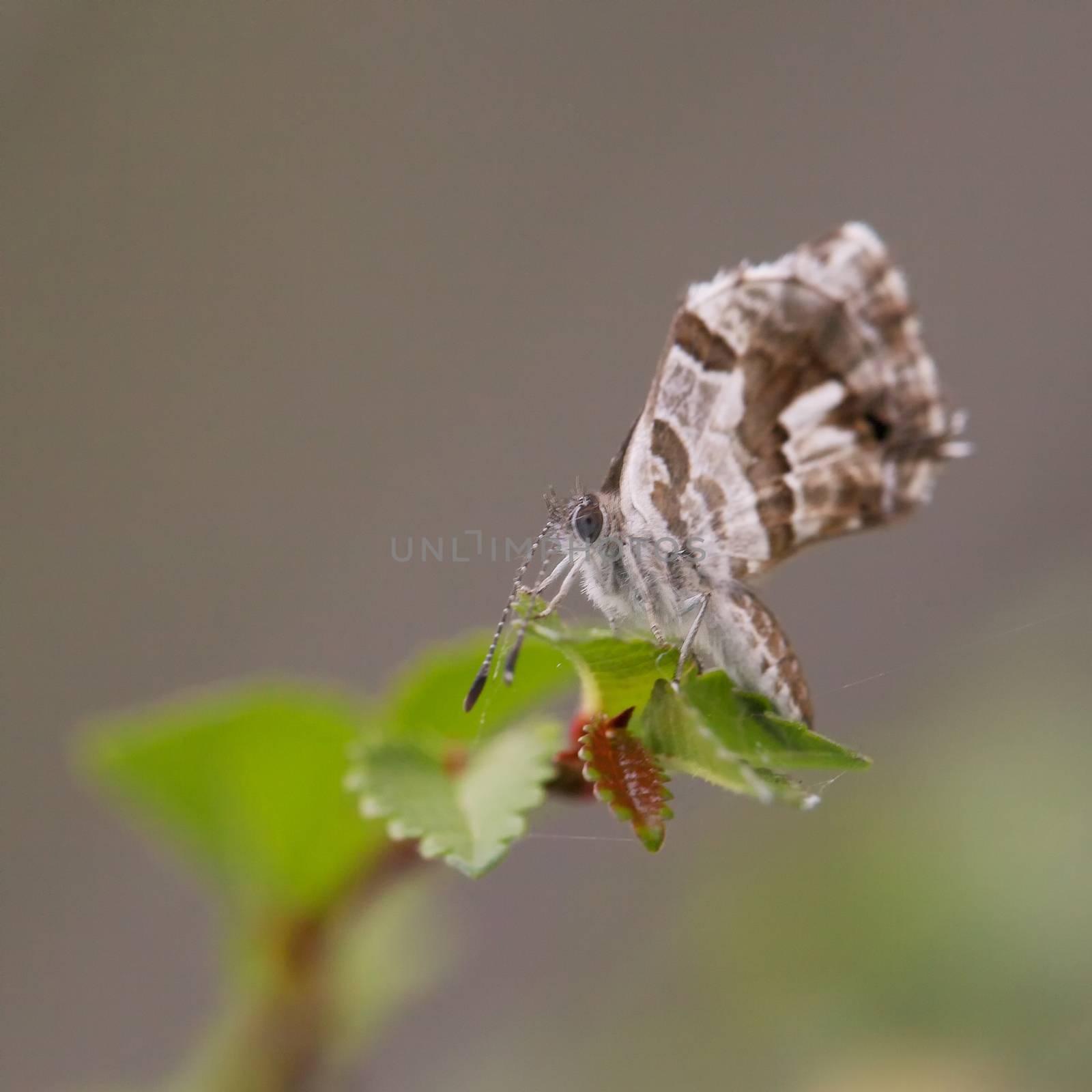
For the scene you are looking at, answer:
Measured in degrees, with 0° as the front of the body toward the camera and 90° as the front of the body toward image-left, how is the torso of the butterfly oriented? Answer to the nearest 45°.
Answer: approximately 90°
